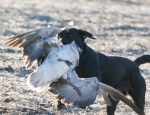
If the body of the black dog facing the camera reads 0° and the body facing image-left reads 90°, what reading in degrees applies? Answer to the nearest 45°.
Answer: approximately 90°
